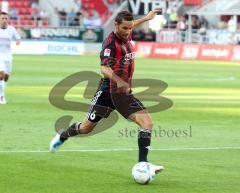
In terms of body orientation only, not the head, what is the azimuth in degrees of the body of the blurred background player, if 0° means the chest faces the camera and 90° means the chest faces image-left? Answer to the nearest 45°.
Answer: approximately 0°

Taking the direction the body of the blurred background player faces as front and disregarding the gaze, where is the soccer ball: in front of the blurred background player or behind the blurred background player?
in front
